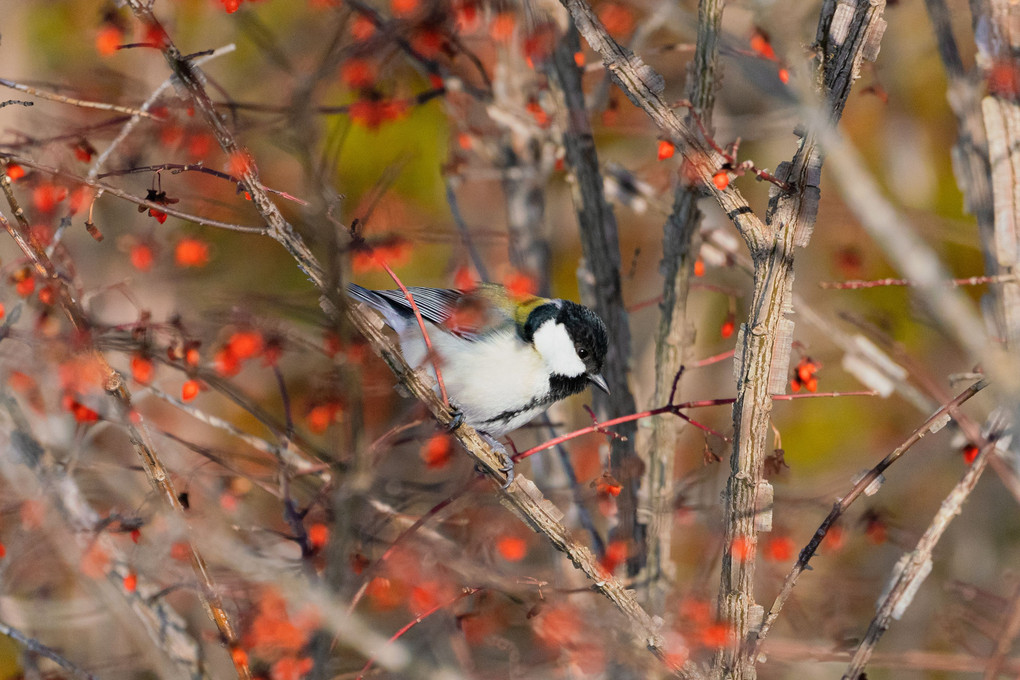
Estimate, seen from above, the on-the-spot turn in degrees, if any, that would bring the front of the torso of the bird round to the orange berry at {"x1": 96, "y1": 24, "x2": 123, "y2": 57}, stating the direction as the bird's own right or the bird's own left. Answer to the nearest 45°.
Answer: approximately 135° to the bird's own right

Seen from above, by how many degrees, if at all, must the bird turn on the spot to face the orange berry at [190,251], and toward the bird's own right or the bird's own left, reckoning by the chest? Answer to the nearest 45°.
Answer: approximately 180°

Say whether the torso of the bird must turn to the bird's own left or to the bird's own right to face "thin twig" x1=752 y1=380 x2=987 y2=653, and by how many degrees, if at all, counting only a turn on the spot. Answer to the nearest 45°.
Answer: approximately 45° to the bird's own right

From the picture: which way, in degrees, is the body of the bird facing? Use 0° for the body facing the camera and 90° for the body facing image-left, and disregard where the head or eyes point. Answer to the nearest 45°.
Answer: approximately 270°
